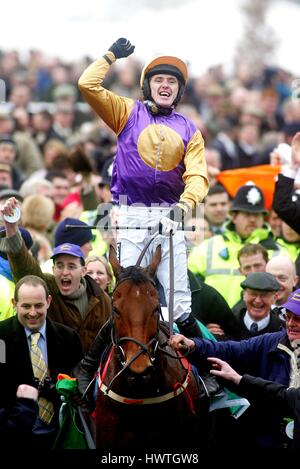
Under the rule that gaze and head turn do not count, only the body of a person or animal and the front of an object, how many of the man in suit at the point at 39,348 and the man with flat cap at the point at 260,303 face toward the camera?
2

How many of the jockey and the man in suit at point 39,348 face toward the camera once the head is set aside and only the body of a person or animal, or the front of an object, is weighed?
2

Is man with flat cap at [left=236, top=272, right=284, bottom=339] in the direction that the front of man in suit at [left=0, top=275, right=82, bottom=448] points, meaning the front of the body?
no

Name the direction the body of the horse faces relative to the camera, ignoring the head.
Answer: toward the camera

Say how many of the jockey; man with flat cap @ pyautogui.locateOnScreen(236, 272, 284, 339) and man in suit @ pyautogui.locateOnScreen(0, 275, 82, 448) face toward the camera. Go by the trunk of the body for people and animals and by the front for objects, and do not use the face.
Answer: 3

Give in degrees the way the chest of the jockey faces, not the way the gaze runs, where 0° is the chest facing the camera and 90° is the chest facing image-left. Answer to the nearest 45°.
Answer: approximately 0°

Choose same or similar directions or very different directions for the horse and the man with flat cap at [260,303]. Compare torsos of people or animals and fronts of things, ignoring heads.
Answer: same or similar directions

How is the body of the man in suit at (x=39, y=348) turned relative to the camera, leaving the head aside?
toward the camera

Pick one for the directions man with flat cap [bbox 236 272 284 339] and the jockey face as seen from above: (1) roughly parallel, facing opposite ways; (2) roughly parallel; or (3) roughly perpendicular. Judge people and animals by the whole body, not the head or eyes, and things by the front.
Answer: roughly parallel

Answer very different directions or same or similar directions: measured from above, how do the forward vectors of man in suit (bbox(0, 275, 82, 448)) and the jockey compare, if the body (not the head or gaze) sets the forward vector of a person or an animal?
same or similar directions

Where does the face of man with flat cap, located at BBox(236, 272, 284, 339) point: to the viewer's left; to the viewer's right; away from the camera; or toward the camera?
toward the camera

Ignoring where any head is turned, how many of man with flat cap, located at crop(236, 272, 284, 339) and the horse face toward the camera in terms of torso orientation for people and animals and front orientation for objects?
2

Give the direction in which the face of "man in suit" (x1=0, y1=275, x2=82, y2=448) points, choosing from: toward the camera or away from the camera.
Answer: toward the camera

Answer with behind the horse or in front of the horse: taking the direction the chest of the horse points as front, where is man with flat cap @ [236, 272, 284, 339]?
behind

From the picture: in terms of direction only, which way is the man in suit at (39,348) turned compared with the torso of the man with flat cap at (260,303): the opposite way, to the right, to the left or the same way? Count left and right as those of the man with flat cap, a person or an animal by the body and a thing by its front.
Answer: the same way
